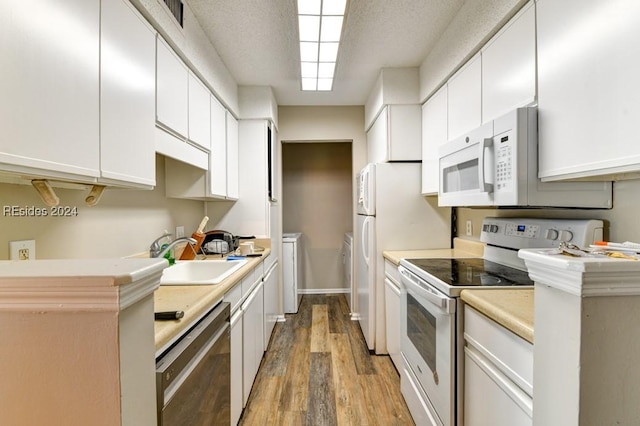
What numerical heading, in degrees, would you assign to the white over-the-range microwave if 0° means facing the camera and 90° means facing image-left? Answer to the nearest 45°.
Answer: approximately 45°

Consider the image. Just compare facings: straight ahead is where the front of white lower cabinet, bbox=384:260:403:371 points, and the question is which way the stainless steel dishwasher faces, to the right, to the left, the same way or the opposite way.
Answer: the opposite way

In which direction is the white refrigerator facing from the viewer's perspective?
to the viewer's left

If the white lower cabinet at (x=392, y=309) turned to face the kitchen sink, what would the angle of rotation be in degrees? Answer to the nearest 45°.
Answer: approximately 45° to its left

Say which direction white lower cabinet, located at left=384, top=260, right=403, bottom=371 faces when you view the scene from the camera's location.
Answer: facing to the left of the viewer

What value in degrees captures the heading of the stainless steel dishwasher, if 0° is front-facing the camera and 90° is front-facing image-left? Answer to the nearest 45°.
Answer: approximately 315°

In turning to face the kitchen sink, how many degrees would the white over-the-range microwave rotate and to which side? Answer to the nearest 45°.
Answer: approximately 45° to its right

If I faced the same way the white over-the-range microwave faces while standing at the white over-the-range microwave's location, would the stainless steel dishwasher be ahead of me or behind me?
ahead

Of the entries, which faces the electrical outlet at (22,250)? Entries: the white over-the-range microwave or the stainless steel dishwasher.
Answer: the white over-the-range microwave

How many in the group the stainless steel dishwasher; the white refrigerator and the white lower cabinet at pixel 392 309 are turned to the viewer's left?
2
